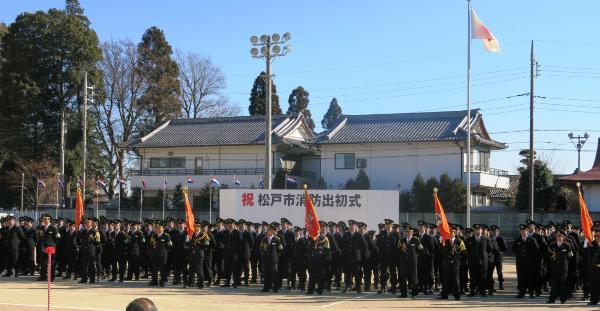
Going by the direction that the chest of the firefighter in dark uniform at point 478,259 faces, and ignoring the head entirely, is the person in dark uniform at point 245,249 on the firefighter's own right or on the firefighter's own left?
on the firefighter's own right

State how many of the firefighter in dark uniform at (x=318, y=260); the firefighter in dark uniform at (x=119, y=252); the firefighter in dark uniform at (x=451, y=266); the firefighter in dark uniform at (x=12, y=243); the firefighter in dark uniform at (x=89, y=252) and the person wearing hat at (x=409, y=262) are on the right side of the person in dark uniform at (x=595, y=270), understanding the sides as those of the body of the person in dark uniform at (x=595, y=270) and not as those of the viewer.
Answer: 6

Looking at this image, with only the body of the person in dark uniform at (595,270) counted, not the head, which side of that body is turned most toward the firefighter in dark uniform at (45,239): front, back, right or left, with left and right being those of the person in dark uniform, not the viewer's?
right

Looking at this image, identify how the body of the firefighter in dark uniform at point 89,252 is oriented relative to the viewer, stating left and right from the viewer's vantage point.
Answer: facing the viewer

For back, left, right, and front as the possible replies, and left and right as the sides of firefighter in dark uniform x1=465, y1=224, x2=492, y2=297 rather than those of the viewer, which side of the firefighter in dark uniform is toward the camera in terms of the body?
front

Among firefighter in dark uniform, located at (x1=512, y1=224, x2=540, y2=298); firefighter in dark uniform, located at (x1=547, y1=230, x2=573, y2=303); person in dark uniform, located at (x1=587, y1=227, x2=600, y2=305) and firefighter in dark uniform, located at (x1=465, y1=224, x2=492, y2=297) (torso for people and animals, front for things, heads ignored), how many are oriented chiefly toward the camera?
4

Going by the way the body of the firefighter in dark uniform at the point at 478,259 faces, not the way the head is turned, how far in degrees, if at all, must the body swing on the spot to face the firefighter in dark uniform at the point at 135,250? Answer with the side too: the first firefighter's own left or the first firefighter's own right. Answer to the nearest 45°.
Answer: approximately 90° to the first firefighter's own right

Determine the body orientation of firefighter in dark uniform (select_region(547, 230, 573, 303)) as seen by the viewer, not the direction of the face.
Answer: toward the camera

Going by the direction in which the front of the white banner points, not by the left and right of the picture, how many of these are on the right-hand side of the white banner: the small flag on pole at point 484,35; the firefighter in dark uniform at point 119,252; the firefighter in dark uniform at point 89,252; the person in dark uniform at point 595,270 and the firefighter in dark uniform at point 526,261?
2

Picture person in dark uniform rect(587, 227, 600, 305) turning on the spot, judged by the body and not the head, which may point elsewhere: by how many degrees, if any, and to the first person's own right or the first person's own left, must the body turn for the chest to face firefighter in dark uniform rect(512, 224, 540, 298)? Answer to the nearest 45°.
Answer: approximately 135° to the first person's own right
